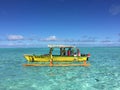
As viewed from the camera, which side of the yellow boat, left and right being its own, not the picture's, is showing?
left
